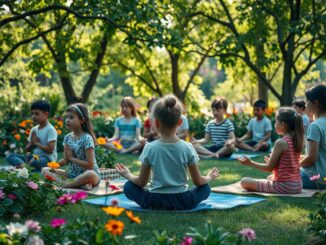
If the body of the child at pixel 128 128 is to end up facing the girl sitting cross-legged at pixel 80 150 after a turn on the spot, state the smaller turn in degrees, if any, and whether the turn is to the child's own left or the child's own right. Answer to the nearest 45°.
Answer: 0° — they already face them

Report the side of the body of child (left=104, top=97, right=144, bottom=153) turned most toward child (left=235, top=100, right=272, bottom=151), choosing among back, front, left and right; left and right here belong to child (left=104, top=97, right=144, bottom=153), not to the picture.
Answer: left

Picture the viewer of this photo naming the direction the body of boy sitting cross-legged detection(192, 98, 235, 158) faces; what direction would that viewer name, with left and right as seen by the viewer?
facing the viewer and to the left of the viewer

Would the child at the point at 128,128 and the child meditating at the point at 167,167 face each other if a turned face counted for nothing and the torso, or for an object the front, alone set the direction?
yes

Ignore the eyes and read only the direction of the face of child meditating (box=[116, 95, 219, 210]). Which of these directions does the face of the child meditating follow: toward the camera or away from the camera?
away from the camera

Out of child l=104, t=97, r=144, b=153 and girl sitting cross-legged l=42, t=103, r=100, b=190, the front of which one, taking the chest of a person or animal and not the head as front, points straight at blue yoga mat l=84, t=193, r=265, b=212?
the child

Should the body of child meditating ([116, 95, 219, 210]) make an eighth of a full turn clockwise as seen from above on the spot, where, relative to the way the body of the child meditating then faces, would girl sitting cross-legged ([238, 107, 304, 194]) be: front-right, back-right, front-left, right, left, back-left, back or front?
front

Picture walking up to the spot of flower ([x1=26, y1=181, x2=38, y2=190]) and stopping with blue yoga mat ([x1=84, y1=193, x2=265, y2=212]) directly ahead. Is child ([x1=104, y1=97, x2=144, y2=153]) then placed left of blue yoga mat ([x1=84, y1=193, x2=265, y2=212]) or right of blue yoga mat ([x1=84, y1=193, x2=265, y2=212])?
left

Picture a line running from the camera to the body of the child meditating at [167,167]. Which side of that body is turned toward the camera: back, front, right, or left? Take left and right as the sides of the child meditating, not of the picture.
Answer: back

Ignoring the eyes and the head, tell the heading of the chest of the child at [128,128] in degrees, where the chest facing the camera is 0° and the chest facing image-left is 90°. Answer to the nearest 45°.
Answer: approximately 0°

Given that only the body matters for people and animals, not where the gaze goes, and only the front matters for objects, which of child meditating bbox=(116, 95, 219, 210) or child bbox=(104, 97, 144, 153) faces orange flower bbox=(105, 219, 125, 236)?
the child

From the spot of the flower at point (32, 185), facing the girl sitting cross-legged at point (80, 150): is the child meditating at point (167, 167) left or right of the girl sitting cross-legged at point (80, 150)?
right

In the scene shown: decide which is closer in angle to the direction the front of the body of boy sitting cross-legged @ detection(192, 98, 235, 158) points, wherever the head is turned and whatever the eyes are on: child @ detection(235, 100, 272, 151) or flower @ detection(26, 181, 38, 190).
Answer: the flower

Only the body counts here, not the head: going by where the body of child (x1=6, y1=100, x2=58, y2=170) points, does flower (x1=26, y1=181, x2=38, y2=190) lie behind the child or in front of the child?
in front

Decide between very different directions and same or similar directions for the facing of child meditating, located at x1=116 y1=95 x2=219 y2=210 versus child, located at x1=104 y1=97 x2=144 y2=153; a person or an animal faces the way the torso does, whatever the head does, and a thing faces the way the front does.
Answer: very different directions

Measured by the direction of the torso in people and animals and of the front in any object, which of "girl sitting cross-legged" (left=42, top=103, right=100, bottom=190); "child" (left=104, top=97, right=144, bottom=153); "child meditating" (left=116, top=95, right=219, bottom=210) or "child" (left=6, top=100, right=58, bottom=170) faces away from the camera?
the child meditating

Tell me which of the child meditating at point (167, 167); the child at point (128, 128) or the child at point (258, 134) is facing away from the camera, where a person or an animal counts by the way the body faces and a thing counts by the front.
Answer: the child meditating

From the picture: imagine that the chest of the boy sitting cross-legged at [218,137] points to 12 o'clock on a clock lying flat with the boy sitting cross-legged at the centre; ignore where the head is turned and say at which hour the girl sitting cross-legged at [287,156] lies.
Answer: The girl sitting cross-legged is roughly at 10 o'clock from the boy sitting cross-legged.
